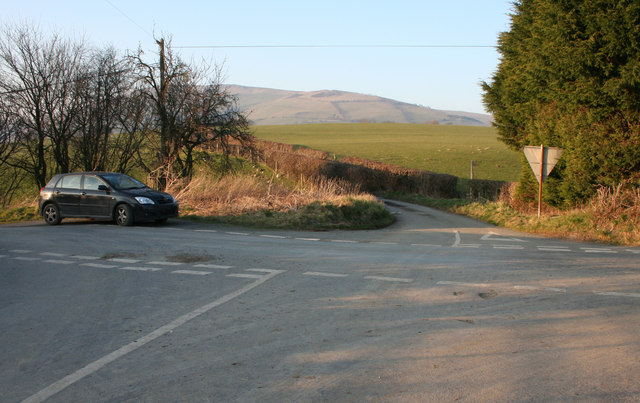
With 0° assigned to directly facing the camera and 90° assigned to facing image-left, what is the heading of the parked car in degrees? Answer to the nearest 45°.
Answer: approximately 315°

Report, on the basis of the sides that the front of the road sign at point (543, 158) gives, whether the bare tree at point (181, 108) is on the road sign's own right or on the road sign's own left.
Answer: on the road sign's own left

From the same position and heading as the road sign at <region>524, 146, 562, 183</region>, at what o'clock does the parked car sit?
The parked car is roughly at 8 o'clock from the road sign.

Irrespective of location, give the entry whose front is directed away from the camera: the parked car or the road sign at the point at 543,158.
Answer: the road sign

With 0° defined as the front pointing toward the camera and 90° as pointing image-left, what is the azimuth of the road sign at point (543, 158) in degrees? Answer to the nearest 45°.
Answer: approximately 180°

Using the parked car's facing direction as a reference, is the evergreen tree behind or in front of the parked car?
in front

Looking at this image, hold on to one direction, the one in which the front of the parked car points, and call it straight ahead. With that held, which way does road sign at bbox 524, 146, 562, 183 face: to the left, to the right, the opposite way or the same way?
to the left

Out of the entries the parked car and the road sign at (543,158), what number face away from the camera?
1

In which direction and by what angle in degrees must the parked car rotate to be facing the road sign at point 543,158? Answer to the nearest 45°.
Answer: approximately 45° to its left

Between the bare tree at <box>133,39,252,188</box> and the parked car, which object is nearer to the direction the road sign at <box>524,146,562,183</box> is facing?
the bare tree

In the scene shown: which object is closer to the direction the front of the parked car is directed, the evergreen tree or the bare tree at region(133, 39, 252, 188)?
the evergreen tree
